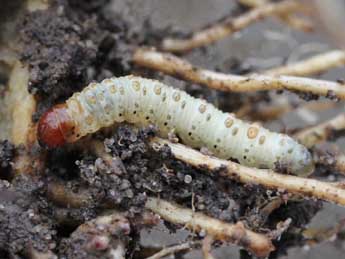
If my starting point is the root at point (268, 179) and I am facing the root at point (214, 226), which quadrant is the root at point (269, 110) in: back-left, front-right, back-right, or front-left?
back-right

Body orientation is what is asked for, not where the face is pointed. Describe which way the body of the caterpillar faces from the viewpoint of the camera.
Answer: to the viewer's left

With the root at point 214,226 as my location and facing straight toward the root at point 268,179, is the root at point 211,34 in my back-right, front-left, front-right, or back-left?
front-left

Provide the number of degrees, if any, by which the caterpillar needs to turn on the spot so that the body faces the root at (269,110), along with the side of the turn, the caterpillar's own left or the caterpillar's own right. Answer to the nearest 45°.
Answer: approximately 135° to the caterpillar's own right
